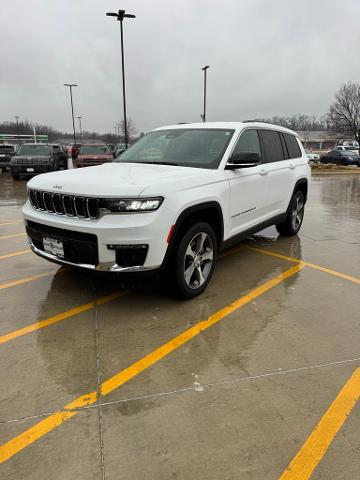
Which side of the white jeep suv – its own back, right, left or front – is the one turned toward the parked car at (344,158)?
back

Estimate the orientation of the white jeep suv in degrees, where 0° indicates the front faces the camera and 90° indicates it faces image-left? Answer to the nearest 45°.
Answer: approximately 45°

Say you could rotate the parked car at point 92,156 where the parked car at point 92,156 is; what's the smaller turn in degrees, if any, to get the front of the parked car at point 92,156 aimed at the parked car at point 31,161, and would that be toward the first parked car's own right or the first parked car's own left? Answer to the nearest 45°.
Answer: approximately 45° to the first parked car's own right

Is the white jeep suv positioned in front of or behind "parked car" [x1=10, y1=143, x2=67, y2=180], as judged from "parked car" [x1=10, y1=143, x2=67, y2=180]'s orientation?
in front

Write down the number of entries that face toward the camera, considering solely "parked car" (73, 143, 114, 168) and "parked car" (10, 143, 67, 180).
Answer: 2

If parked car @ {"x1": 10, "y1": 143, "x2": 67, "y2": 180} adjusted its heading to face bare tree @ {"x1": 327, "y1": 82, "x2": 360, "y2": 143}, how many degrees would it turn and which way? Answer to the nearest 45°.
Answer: approximately 135° to its left

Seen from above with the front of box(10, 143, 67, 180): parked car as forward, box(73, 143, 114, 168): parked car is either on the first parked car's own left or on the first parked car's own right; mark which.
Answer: on the first parked car's own left

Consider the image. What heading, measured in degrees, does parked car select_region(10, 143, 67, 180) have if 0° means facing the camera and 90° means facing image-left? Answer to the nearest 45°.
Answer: approximately 0°

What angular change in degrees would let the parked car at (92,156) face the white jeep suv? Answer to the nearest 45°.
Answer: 0° — it already faces it
